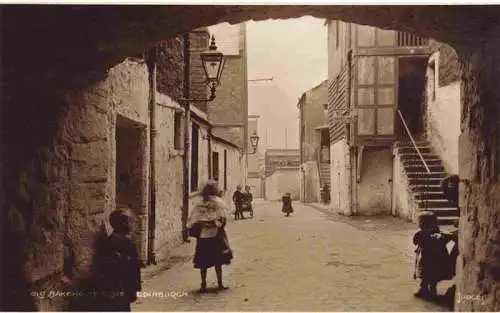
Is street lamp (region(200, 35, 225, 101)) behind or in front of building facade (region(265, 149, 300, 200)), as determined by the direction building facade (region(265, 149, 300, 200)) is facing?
in front

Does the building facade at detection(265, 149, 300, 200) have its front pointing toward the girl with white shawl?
yes

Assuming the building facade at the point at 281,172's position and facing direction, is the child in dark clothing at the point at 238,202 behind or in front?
in front

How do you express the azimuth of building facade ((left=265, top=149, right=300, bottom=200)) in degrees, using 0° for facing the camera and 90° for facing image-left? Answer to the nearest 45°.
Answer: approximately 0°

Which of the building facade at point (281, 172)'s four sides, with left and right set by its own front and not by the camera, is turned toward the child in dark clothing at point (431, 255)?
front

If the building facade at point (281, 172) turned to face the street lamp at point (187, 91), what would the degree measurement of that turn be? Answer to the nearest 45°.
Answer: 0° — it already faces it

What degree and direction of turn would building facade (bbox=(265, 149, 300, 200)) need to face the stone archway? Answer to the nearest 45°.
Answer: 0° — it already faces it

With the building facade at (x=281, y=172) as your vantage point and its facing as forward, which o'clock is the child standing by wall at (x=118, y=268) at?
The child standing by wall is roughly at 12 o'clock from the building facade.
